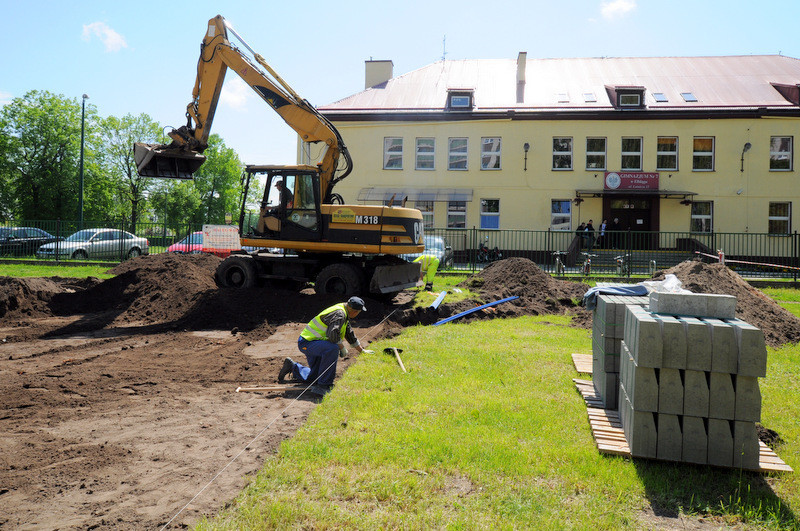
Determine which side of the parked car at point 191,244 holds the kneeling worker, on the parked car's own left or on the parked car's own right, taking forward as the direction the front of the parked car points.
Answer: on the parked car's own left

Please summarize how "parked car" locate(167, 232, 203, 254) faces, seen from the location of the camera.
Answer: facing to the left of the viewer

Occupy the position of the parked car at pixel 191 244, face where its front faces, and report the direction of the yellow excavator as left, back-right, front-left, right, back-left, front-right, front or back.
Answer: left

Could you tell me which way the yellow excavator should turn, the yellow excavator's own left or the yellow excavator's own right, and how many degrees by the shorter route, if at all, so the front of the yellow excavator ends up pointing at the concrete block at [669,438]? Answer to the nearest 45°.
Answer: approximately 90° to the yellow excavator's own left

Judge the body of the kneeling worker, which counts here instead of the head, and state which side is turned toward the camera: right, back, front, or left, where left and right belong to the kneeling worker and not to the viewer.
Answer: right

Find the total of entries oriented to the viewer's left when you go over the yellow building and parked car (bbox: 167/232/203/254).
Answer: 1

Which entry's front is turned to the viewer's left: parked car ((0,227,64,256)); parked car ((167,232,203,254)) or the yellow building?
parked car ((167,232,203,254))

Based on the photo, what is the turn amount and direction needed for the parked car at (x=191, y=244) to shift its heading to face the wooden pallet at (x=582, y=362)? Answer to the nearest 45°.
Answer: approximately 90° to its left

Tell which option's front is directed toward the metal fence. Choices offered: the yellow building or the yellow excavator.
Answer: the yellow building

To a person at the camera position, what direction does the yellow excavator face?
facing to the left of the viewer
